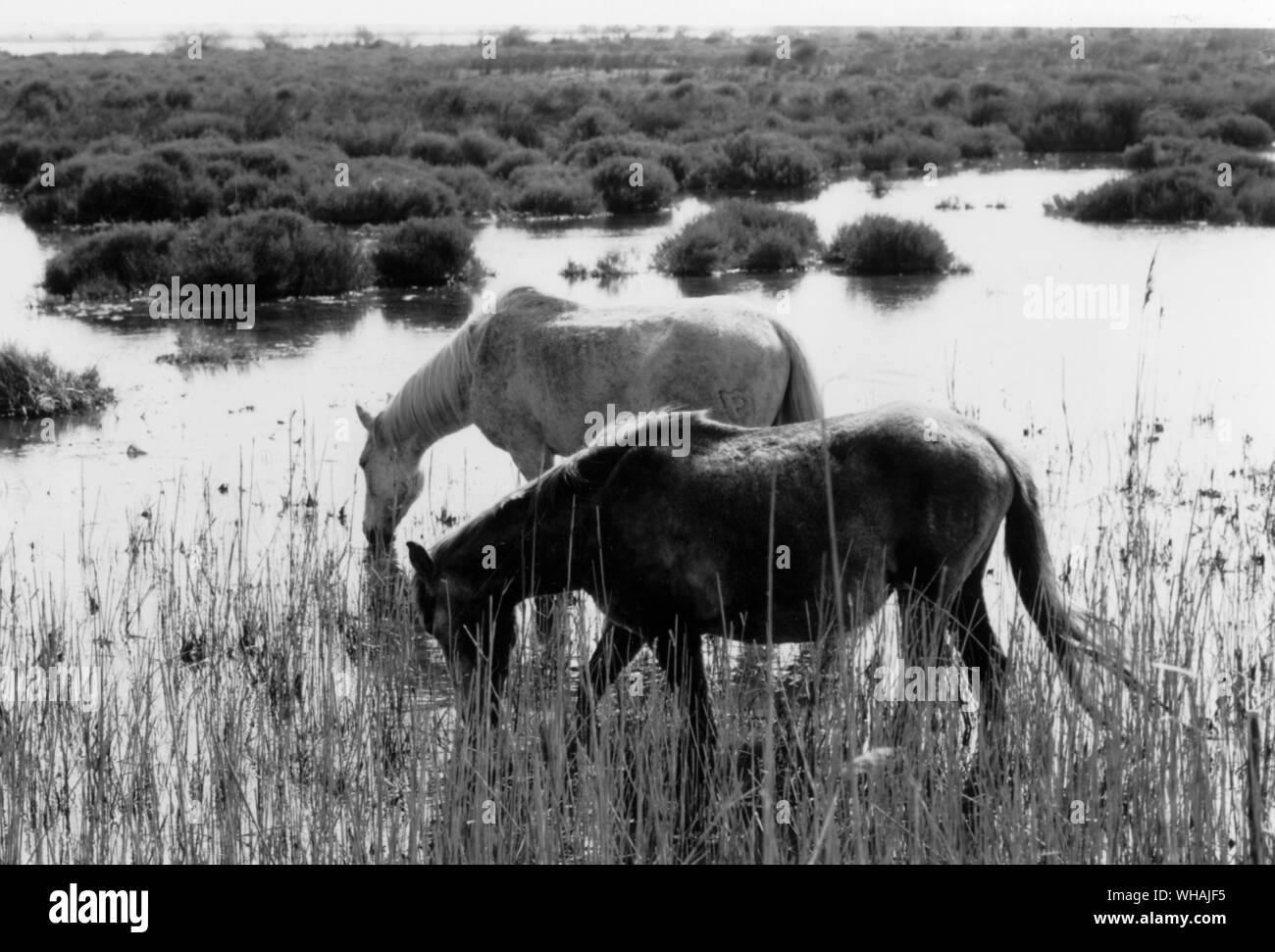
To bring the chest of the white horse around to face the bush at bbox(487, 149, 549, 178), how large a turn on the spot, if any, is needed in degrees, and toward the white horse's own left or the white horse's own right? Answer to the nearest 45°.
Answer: approximately 90° to the white horse's own right

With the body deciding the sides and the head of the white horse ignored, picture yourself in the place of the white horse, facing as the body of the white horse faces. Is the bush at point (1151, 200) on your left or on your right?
on your right

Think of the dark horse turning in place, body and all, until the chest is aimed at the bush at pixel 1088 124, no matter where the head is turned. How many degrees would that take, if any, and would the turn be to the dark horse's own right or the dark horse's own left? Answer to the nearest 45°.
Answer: approximately 90° to the dark horse's own right

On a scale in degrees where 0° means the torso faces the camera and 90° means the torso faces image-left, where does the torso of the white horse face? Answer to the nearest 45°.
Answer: approximately 90°

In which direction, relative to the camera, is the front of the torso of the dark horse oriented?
to the viewer's left

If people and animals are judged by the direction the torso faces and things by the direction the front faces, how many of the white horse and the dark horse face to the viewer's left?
2

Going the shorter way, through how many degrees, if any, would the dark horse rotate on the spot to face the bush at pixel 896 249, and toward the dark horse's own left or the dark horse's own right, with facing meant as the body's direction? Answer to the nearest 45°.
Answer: approximately 90° to the dark horse's own right

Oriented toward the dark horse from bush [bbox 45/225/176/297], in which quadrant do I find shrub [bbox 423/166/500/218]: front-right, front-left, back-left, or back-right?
back-left

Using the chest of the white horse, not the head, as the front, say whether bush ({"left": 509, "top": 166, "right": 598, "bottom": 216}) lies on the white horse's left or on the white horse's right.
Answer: on the white horse's right

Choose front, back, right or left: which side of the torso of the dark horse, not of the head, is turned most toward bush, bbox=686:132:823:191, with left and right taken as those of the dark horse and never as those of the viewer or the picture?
right

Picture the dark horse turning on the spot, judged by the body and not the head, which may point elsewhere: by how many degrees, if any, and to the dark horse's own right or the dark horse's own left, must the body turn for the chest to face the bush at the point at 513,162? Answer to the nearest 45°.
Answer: approximately 90° to the dark horse's own right

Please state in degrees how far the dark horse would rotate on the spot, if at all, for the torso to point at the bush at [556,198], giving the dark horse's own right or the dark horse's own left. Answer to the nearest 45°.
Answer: approximately 90° to the dark horse's own right
